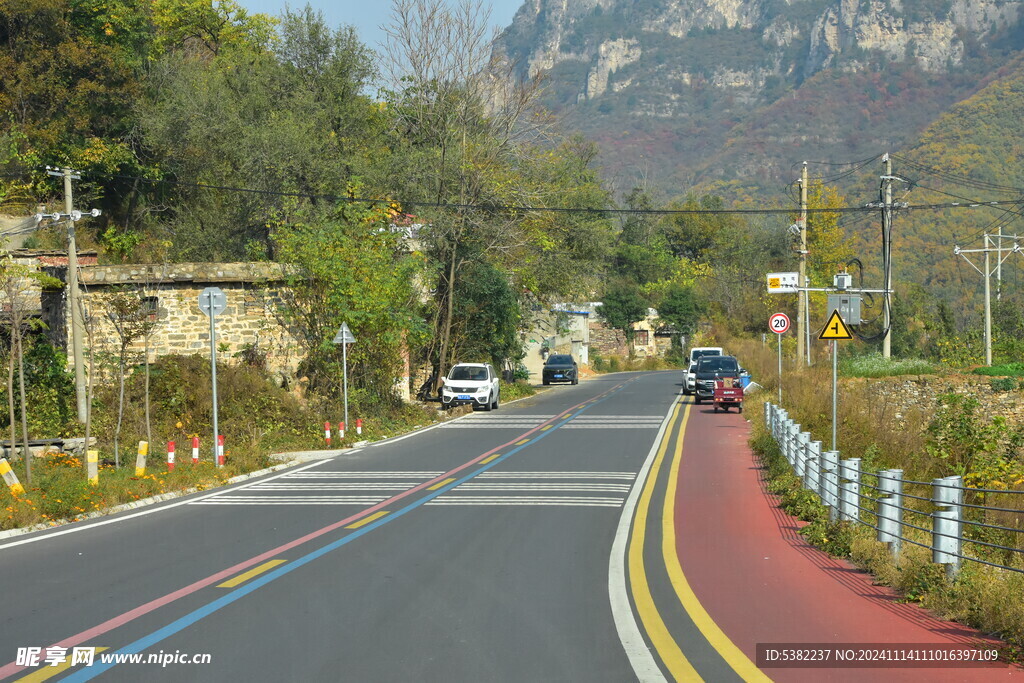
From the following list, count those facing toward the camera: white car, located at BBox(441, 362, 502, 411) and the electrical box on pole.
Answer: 2

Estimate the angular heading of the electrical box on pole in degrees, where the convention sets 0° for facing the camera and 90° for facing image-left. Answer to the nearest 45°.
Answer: approximately 0°

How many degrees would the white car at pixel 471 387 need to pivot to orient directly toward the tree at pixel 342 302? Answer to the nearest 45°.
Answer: approximately 45° to its right

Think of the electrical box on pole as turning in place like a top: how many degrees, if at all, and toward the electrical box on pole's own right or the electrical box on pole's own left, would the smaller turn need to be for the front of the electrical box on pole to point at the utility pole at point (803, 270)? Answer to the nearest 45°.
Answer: approximately 90° to the electrical box on pole's own right

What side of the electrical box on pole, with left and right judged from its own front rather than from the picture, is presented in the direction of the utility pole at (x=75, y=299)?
right

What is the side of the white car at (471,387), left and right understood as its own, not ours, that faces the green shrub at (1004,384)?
left

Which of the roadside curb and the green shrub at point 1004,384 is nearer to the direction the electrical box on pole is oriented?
the roadside curb

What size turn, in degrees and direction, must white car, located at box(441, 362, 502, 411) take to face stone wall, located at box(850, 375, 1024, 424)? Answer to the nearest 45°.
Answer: approximately 90° to its left

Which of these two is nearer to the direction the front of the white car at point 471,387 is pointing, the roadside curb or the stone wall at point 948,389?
the roadside curb
